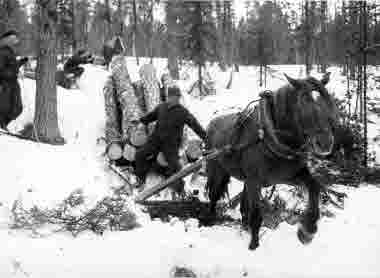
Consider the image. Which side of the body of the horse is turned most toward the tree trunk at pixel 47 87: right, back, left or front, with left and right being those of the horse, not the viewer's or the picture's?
back

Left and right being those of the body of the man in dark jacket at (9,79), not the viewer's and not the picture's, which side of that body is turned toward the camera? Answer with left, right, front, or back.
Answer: right

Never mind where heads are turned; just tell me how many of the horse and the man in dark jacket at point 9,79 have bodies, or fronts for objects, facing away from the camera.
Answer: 0

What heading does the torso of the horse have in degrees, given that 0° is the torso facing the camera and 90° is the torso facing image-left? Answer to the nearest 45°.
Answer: approximately 315°

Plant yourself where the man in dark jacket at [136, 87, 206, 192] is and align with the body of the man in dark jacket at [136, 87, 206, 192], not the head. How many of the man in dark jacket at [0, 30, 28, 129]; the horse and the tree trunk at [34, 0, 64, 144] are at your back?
2

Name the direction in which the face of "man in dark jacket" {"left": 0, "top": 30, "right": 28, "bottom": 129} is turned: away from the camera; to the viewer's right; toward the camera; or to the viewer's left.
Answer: to the viewer's right

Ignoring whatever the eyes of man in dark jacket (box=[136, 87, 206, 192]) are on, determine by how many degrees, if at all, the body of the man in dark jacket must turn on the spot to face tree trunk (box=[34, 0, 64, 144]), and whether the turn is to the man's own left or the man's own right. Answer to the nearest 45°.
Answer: approximately 180°

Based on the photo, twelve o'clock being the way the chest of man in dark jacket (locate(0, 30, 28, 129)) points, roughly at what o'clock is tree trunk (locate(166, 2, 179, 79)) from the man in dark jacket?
The tree trunk is roughly at 10 o'clock from the man in dark jacket.

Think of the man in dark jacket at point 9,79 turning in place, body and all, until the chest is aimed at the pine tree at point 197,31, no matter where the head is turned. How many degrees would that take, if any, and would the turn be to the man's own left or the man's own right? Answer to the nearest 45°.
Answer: approximately 45° to the man's own left

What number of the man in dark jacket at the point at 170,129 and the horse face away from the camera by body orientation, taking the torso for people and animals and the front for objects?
1
